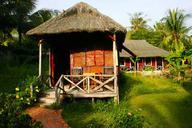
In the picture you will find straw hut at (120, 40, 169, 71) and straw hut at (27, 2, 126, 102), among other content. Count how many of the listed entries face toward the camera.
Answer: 2

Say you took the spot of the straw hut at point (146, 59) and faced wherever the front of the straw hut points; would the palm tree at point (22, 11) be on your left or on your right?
on your right

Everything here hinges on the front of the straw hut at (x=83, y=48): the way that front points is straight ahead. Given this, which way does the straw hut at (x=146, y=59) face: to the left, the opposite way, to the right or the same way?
the same way

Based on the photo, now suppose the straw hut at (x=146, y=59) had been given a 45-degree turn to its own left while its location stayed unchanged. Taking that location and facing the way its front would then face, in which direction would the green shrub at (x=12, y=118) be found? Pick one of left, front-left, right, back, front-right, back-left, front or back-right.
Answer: front-right

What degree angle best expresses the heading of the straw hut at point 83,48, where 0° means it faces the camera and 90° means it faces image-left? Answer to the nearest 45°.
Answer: approximately 0°

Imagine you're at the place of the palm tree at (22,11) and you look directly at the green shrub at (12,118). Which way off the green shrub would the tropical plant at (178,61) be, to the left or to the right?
left

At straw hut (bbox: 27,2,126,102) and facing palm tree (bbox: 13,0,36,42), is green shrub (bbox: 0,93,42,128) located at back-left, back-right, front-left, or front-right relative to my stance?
back-left

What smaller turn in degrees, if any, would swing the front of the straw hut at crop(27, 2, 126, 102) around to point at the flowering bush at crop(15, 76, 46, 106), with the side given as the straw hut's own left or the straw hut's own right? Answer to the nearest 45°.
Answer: approximately 45° to the straw hut's own right

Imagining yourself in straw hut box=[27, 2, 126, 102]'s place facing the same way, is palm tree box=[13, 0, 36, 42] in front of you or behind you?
behind

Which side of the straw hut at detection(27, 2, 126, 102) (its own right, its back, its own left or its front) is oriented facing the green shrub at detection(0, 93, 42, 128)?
front

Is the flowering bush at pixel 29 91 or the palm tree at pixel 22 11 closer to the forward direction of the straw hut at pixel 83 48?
the flowering bush
